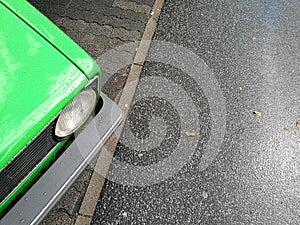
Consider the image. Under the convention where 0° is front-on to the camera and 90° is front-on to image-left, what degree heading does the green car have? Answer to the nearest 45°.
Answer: approximately 315°
